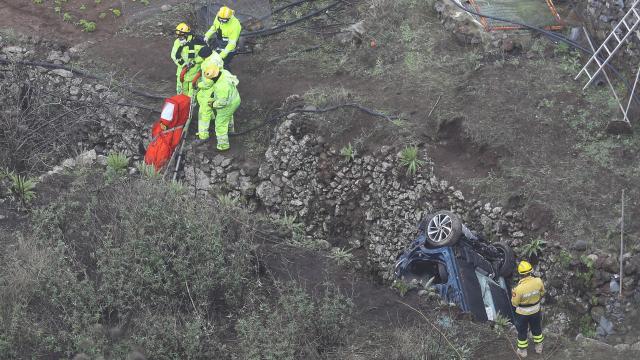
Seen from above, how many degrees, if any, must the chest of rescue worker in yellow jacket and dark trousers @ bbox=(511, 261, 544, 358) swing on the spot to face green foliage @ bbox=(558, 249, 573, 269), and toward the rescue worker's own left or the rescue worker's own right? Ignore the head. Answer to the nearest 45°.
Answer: approximately 45° to the rescue worker's own right

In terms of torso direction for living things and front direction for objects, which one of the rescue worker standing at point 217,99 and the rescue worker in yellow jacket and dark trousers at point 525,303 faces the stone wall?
the rescue worker in yellow jacket and dark trousers

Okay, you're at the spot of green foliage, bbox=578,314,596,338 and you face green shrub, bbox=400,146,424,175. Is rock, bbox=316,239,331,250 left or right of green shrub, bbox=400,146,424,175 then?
left

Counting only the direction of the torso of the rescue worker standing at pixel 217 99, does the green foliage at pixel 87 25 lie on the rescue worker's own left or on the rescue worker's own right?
on the rescue worker's own right

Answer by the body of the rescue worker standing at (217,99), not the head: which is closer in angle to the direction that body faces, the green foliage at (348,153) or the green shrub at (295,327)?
the green shrub

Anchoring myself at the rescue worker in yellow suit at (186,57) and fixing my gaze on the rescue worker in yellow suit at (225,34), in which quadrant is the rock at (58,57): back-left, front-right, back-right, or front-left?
back-left

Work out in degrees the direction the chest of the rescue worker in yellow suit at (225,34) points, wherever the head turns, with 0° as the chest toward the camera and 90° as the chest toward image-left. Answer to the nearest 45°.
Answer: approximately 45°

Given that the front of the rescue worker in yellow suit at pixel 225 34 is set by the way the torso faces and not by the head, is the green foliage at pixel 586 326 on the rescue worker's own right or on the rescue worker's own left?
on the rescue worker's own left

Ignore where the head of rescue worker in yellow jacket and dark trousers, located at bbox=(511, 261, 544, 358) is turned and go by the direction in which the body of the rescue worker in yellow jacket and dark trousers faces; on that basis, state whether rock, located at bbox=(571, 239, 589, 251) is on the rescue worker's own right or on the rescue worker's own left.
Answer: on the rescue worker's own right

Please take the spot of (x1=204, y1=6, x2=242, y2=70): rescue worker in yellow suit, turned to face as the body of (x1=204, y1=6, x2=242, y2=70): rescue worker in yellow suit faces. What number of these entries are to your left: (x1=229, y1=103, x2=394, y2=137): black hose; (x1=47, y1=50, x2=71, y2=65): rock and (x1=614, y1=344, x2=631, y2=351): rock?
2

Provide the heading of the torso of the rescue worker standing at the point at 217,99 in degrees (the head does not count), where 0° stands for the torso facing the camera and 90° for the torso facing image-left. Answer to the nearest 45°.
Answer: approximately 45°

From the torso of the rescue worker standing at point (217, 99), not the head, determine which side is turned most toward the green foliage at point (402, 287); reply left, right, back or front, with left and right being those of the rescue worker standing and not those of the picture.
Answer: left

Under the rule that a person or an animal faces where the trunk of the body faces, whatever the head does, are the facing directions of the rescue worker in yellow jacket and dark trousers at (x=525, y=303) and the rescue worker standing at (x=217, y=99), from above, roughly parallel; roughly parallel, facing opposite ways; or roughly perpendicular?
roughly perpendicular

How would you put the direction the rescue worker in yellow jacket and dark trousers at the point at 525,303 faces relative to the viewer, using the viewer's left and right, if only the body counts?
facing away from the viewer and to the left of the viewer
